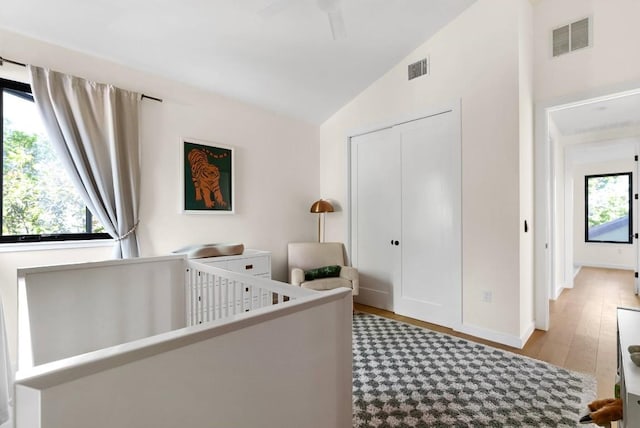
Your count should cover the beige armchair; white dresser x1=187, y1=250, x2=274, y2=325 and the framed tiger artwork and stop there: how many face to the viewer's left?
0

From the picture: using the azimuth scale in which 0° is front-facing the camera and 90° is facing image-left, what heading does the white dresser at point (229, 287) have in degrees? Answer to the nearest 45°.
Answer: approximately 315°

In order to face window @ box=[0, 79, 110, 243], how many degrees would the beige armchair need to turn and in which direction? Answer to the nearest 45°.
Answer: approximately 45° to its right

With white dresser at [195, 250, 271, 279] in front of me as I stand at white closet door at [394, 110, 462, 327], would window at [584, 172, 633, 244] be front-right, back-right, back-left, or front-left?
back-right

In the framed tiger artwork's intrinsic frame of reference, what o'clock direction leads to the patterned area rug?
The patterned area rug is roughly at 12 o'clock from the framed tiger artwork.

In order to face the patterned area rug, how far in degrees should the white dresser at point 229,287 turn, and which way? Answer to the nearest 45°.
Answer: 0° — it already faces it

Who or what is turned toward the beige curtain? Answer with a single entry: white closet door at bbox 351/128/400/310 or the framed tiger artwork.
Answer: the white closet door

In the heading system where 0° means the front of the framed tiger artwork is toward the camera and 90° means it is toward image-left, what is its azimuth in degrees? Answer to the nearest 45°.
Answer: approximately 315°

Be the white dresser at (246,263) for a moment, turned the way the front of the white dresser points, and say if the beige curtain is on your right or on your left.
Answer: on your right

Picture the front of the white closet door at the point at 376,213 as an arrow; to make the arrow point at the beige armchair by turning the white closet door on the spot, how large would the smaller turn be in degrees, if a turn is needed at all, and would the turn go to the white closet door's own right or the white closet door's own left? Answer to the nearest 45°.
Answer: approximately 45° to the white closet door's own right

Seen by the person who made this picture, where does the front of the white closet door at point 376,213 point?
facing the viewer and to the left of the viewer
